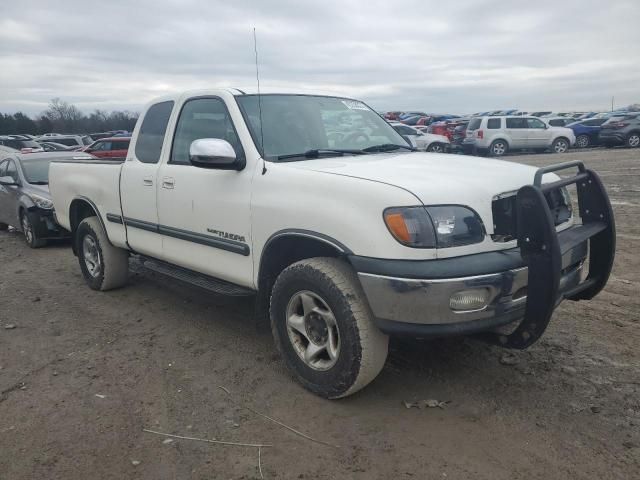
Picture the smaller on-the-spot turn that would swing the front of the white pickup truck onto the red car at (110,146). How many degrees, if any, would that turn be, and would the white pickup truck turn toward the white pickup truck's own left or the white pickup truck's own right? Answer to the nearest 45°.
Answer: approximately 180°

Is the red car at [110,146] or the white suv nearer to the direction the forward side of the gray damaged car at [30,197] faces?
the white suv

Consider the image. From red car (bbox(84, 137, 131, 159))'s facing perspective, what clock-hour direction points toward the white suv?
The white suv is roughly at 6 o'clock from the red car.

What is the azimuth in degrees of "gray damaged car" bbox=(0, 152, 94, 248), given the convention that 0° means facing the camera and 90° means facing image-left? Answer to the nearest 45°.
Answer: approximately 315°

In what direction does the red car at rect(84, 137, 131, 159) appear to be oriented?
to the viewer's left

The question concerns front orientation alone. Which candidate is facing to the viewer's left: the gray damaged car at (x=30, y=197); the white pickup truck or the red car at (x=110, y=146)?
the red car

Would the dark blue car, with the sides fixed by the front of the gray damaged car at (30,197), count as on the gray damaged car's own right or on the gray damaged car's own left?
on the gray damaged car's own left

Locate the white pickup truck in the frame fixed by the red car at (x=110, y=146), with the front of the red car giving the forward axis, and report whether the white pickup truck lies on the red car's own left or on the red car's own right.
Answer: on the red car's own left
